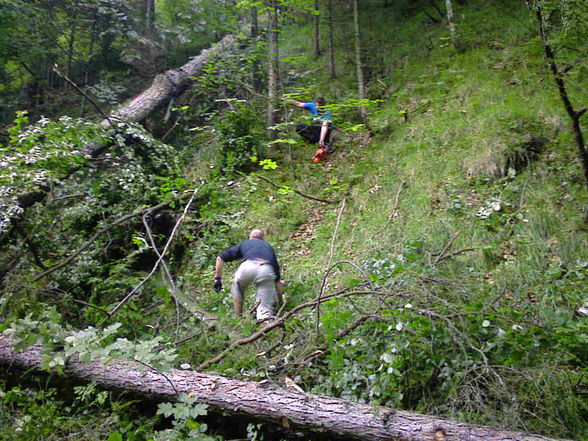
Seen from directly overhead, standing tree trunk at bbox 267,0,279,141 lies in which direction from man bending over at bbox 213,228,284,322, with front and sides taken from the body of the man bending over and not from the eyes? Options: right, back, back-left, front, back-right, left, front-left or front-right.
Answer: front

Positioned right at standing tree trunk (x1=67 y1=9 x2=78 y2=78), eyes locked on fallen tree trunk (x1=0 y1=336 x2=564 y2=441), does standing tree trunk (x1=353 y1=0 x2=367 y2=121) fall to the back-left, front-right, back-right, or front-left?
front-left

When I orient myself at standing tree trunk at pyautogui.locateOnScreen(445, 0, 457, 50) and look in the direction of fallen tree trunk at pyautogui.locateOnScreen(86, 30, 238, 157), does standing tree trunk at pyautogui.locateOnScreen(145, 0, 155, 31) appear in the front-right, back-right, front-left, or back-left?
front-right

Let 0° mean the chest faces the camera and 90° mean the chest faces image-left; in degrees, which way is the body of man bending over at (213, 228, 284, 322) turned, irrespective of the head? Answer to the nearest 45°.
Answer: approximately 180°

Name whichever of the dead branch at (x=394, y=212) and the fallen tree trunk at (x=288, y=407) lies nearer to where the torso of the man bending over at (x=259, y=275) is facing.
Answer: the dead branch

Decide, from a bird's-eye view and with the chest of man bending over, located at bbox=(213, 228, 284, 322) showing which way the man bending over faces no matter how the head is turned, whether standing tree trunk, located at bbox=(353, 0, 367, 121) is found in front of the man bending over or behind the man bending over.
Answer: in front

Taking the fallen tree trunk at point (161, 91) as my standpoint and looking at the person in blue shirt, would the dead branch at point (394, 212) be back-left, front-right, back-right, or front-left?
front-right

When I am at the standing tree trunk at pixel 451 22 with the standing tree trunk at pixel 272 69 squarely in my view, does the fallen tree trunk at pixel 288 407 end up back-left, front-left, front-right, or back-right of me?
front-left

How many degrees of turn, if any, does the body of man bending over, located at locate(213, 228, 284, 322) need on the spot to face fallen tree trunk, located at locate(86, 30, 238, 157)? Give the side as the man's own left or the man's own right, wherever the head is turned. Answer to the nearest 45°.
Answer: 0° — they already face it

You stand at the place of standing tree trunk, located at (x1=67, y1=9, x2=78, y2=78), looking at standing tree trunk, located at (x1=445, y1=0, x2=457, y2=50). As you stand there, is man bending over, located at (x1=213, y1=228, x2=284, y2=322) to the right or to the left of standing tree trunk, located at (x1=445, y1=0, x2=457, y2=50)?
right

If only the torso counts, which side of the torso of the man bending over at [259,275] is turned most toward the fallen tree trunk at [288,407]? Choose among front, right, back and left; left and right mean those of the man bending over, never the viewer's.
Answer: back

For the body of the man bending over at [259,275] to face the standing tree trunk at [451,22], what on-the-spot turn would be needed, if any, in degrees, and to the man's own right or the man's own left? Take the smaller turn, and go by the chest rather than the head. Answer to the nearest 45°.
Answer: approximately 45° to the man's own right

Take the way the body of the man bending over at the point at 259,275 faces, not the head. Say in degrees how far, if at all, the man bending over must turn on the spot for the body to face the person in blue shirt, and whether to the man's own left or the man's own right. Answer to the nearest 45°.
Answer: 0° — they already face them
